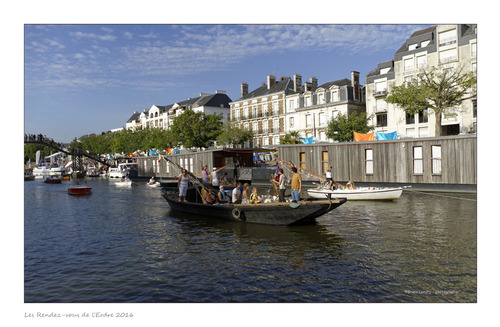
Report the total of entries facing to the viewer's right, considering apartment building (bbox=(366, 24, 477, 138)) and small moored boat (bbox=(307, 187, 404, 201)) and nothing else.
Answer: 1

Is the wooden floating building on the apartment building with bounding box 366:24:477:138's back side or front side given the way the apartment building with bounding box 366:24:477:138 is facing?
on the front side

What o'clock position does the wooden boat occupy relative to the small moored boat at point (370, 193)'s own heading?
The wooden boat is roughly at 4 o'clock from the small moored boat.

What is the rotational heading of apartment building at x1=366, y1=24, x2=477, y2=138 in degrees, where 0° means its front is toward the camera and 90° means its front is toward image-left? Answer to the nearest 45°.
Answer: approximately 45°

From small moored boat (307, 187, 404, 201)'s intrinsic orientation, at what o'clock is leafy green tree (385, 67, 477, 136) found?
The leafy green tree is roughly at 10 o'clock from the small moored boat.

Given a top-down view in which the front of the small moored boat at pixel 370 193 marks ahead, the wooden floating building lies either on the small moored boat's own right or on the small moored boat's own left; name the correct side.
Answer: on the small moored boat's own left

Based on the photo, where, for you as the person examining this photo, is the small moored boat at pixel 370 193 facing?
facing to the right of the viewer

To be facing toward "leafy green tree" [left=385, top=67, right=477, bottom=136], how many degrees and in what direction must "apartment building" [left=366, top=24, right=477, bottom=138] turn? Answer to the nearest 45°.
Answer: approximately 45° to its left

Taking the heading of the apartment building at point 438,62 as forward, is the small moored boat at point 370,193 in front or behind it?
in front

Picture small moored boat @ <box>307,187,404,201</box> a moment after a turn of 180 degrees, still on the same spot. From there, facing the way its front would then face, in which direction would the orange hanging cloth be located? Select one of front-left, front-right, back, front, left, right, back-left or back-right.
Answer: right

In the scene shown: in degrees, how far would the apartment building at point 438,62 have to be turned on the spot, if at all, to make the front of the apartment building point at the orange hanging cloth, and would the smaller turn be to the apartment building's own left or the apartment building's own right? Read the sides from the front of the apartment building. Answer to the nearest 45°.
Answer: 0° — it already faces it
